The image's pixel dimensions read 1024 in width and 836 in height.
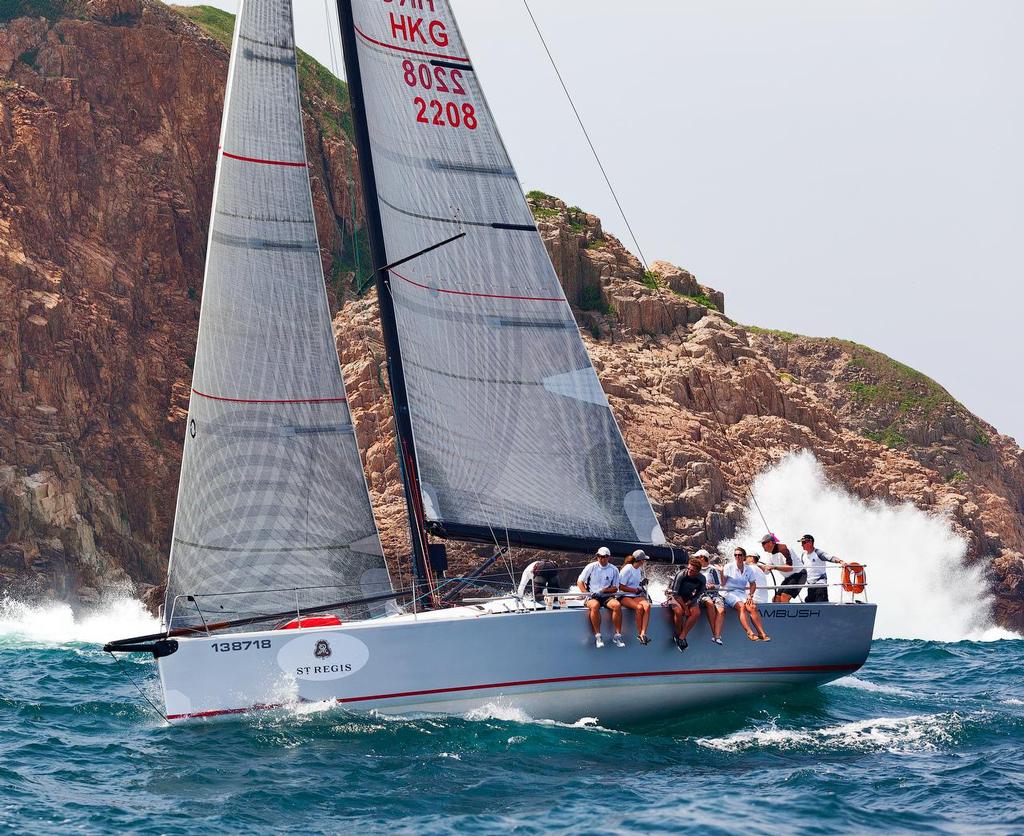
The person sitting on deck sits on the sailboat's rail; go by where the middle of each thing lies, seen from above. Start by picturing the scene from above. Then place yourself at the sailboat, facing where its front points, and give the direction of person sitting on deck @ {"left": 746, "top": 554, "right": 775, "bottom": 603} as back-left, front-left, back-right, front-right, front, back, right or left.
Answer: back

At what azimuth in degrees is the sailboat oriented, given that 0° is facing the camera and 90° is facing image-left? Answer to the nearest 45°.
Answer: approximately 90°

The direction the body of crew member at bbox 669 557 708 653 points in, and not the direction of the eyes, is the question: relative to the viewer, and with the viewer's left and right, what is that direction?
facing the viewer

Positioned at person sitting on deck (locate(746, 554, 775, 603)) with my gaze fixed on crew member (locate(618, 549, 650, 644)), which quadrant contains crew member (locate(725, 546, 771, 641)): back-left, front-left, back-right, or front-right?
front-left

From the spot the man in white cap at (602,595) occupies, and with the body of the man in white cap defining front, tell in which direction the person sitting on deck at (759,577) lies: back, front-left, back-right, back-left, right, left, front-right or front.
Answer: back-left

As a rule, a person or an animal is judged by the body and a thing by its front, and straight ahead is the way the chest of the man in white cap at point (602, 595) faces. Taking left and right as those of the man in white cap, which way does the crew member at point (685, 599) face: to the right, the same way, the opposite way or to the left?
the same way

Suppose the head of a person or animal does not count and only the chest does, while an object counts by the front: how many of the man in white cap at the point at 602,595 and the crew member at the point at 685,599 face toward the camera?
2

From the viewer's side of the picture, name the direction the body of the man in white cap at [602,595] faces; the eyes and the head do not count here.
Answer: toward the camera

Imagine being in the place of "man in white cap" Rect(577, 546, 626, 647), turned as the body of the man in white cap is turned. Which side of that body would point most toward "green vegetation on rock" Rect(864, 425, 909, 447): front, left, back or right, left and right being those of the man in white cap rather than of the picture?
back

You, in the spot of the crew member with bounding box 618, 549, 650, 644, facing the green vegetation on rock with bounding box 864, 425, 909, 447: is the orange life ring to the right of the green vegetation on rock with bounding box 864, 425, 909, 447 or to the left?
right

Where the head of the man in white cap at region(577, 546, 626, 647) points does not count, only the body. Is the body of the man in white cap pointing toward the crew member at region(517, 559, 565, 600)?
no

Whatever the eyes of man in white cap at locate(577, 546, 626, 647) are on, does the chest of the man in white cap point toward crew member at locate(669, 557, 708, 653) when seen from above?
no

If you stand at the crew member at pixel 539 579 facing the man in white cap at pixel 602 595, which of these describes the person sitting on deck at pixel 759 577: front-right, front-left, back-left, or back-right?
front-left

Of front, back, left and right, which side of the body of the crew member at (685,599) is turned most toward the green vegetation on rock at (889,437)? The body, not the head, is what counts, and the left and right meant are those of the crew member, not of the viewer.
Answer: back

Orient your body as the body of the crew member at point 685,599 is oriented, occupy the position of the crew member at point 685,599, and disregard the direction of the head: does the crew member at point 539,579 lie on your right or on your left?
on your right
